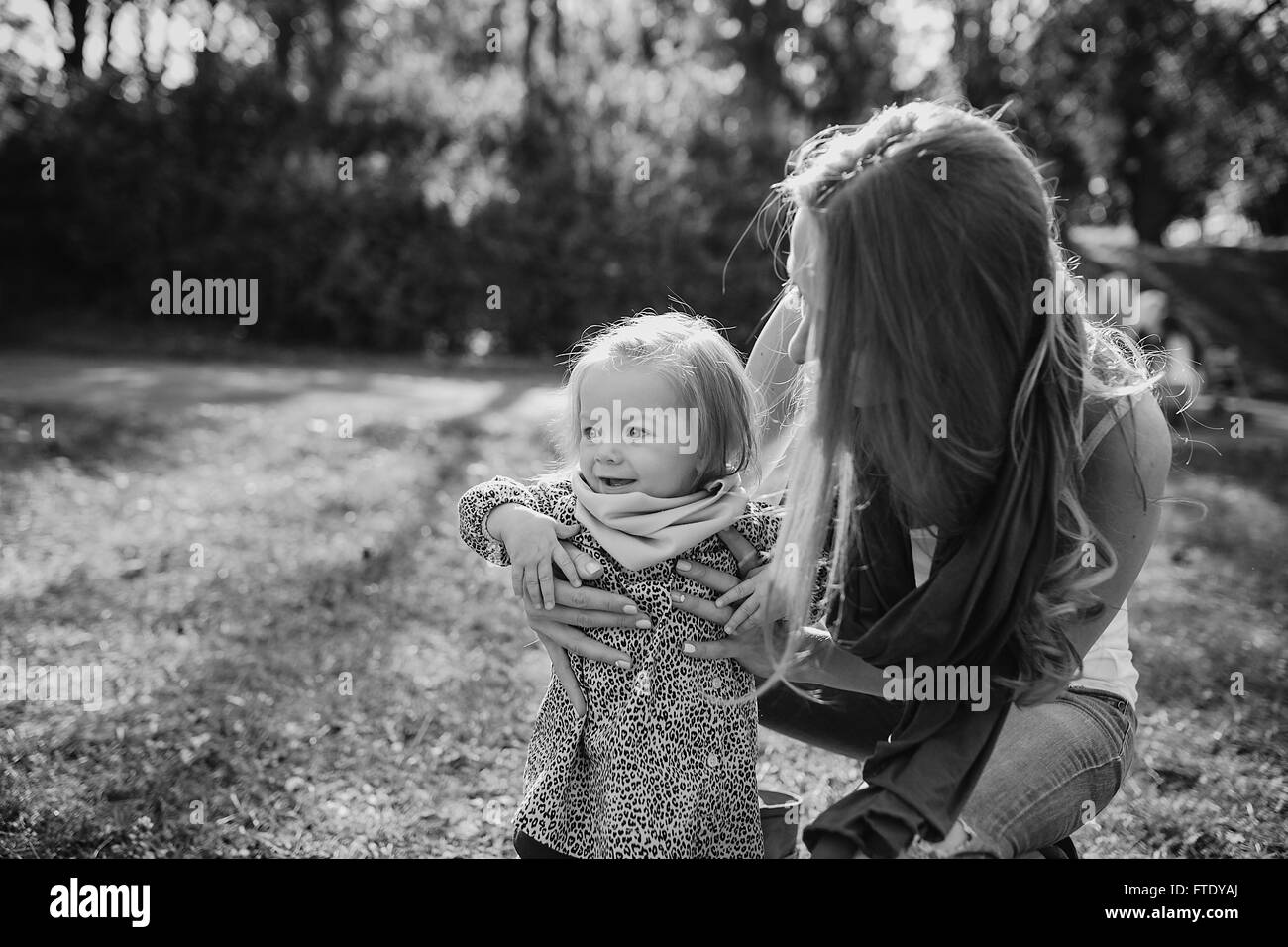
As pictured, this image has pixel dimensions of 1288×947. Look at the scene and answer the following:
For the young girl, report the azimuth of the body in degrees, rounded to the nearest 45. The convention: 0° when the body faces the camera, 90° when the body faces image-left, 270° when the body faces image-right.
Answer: approximately 0°
